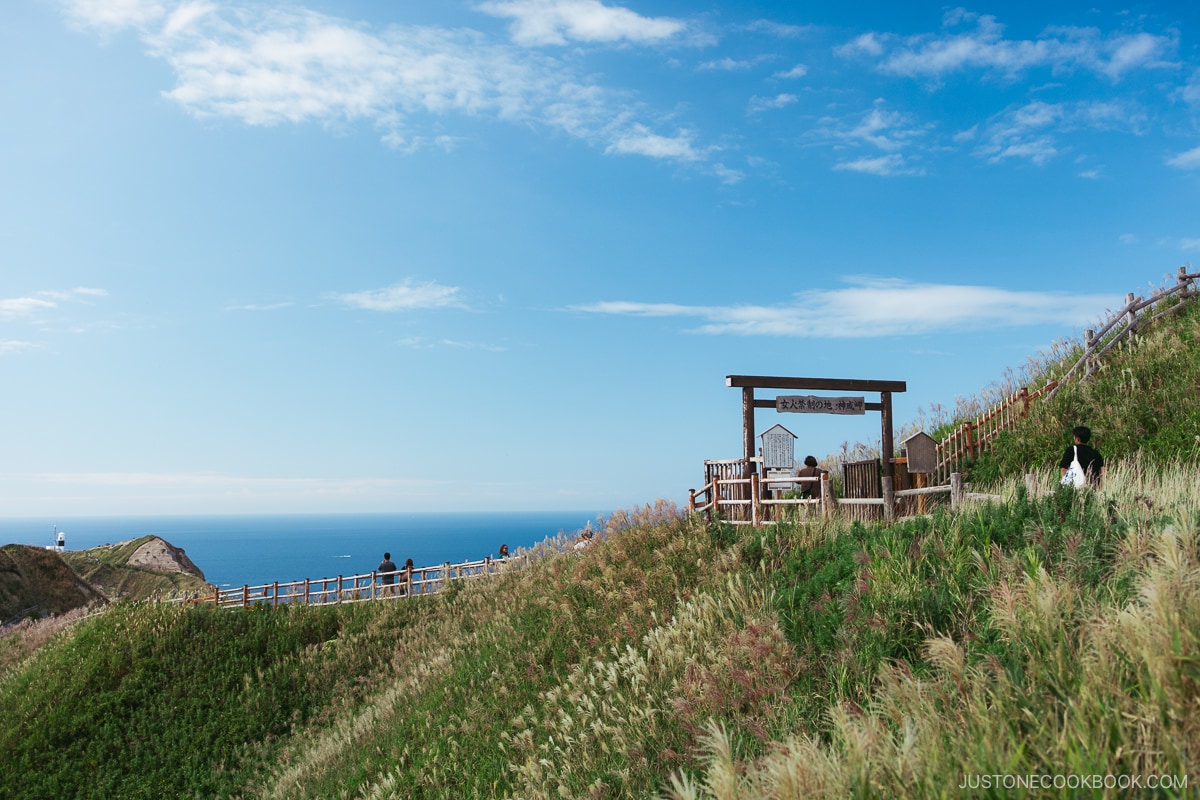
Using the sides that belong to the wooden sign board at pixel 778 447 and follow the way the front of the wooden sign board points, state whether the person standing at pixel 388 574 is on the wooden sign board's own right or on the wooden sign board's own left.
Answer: on the wooden sign board's own right

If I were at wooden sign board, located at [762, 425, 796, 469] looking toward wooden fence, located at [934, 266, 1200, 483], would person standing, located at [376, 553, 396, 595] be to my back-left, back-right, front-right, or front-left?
back-left

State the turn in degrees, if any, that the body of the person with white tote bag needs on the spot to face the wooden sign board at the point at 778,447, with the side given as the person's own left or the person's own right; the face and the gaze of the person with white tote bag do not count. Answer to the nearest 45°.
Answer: approximately 45° to the person's own left

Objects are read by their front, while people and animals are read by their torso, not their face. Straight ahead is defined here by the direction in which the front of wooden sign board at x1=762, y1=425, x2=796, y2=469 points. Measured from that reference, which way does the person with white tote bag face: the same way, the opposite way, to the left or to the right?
the opposite way

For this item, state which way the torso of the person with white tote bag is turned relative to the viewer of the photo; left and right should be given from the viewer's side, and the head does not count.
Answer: facing away from the viewer

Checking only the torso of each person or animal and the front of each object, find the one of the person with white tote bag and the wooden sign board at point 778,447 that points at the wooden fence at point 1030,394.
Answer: the person with white tote bag

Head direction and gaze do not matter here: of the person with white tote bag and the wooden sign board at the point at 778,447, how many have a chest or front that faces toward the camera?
1

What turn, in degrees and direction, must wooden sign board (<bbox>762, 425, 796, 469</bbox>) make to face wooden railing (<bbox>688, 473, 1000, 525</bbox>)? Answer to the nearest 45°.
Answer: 0° — it already faces it

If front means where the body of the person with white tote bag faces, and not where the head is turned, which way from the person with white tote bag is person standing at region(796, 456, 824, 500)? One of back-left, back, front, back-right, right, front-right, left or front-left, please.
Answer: front-left

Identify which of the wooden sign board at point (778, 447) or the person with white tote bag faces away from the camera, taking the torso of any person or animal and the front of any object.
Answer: the person with white tote bag

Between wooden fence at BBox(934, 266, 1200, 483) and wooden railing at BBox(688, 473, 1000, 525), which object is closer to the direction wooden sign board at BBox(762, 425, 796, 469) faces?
the wooden railing
